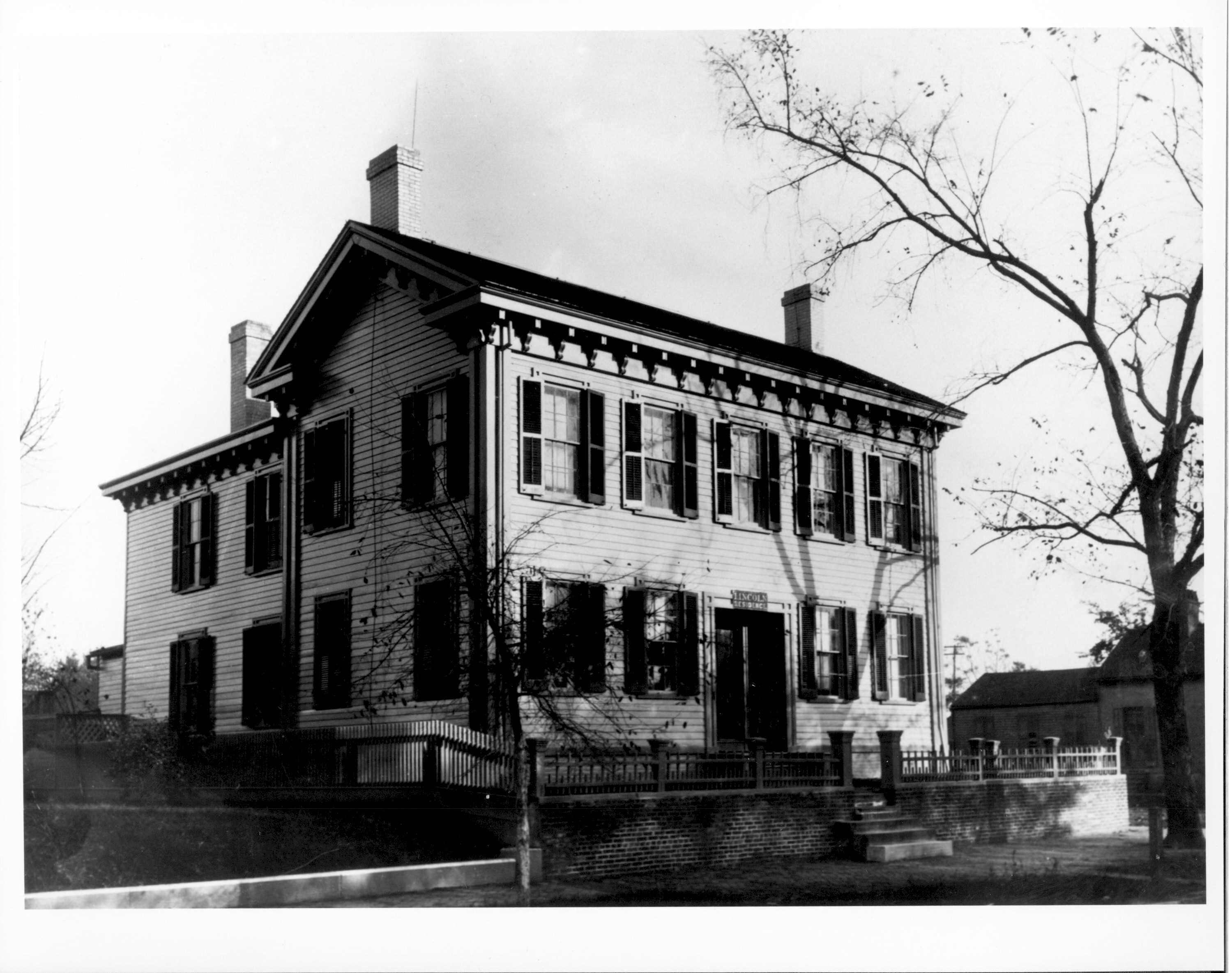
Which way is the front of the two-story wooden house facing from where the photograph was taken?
facing the viewer and to the right of the viewer

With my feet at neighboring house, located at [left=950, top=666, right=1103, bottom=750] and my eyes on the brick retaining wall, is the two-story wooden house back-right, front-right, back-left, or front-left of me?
front-right

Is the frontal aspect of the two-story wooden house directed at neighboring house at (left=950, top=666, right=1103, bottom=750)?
no

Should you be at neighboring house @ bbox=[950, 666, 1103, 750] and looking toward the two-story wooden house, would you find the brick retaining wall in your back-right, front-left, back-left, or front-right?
front-left
